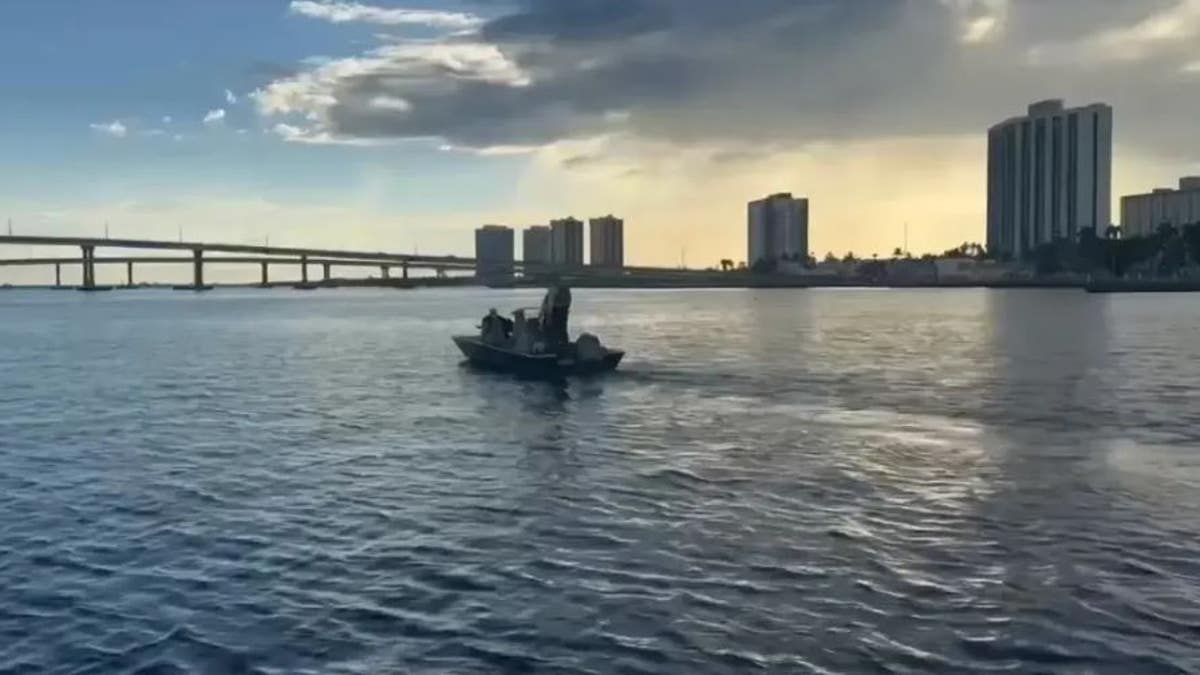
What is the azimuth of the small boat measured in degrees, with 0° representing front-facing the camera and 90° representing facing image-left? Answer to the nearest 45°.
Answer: approximately 90°
